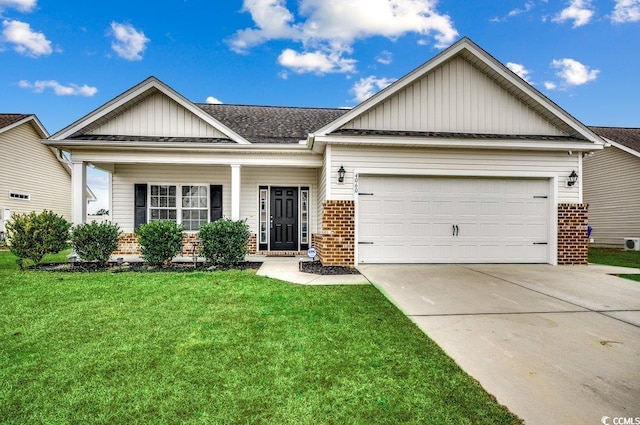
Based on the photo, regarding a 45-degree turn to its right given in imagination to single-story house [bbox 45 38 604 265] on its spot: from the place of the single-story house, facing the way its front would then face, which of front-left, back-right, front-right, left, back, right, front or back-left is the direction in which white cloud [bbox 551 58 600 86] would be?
back

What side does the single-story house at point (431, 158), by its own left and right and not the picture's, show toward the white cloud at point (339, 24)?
back

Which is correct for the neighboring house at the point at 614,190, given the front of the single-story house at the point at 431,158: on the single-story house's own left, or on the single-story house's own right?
on the single-story house's own left

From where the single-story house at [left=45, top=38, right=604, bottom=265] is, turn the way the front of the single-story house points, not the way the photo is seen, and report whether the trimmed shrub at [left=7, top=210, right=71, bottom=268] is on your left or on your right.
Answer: on your right

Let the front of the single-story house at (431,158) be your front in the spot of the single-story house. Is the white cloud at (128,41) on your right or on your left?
on your right

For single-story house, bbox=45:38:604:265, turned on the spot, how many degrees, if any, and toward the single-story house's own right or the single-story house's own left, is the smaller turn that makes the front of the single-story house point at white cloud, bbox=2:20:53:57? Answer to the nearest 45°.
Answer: approximately 135° to the single-story house's own right

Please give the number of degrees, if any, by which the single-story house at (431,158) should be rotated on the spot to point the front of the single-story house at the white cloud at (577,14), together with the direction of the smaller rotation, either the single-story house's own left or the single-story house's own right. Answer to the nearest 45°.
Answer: approximately 135° to the single-story house's own left

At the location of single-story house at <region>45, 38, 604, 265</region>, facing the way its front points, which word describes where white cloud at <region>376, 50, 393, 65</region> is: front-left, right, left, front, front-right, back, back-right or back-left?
back

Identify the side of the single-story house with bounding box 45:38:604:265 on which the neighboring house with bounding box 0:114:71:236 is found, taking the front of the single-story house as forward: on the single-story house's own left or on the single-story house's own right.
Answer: on the single-story house's own right

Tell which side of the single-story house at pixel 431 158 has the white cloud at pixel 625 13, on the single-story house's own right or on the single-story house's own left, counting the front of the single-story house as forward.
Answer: on the single-story house's own left

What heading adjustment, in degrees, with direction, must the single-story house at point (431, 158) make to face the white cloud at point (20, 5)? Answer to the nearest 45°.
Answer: approximately 90° to its right

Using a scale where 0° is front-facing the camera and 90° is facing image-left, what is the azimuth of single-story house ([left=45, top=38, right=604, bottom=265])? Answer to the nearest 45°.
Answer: approximately 0°
